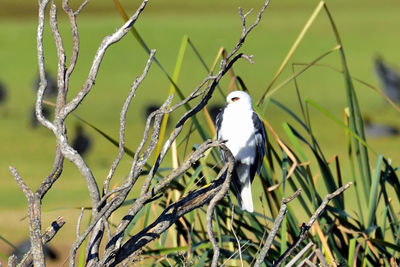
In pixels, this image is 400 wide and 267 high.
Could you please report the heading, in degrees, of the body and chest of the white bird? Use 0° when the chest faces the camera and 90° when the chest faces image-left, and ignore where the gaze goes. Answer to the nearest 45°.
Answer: approximately 45°

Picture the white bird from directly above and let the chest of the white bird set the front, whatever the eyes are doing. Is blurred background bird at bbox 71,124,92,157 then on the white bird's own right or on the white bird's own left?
on the white bird's own right

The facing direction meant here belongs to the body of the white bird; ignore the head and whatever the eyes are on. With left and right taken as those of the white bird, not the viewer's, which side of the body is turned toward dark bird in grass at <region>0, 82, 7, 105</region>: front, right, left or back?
back
